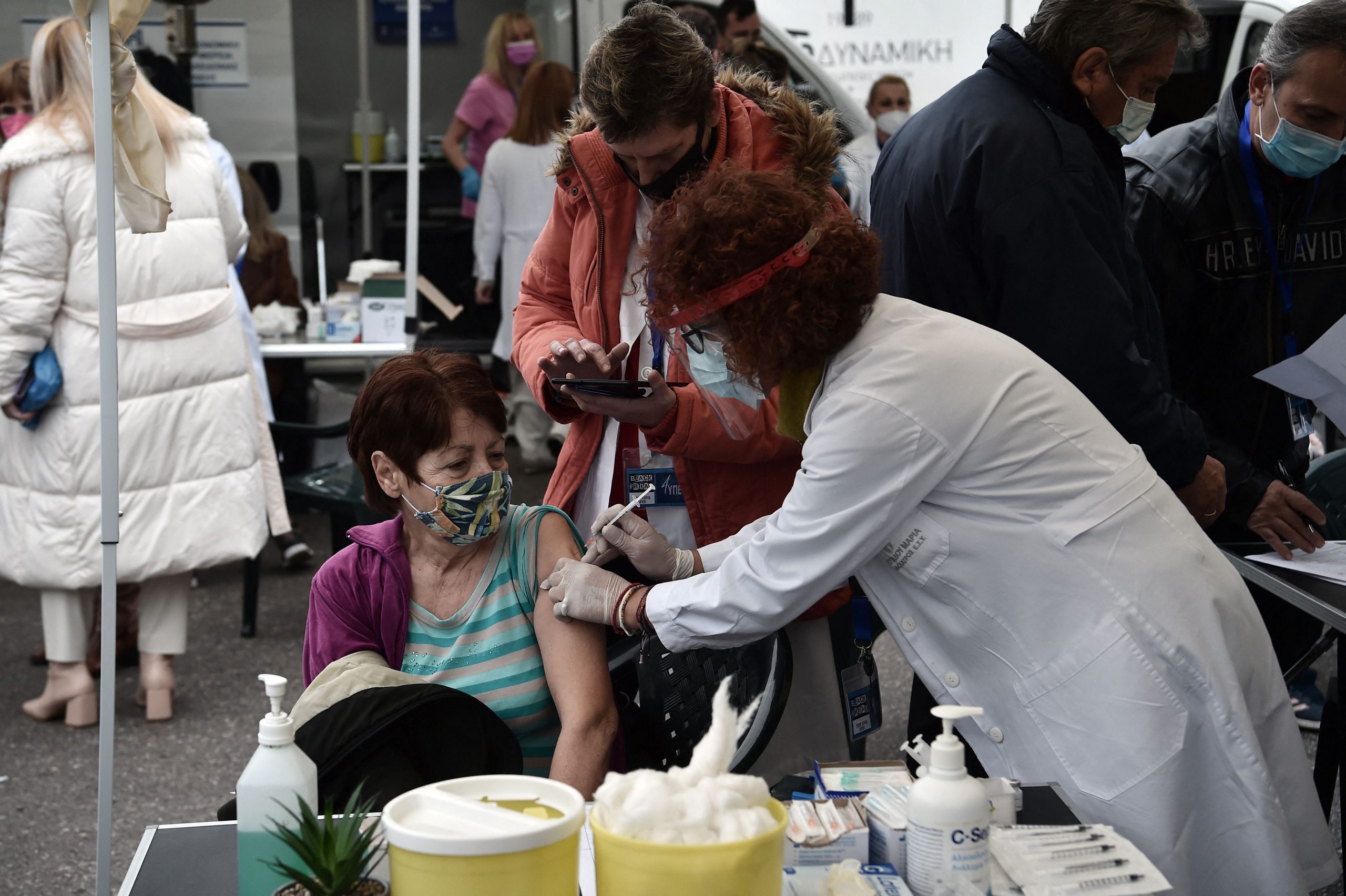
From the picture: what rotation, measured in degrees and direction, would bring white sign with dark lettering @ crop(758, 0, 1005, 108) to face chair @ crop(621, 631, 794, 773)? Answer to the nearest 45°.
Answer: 0° — it already faces it

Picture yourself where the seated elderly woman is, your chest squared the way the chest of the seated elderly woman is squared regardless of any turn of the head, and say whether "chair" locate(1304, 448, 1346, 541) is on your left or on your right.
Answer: on your left

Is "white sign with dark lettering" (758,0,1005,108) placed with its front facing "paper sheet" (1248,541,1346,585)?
yes

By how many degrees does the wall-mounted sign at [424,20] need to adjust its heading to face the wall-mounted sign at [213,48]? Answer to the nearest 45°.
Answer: approximately 45° to its right

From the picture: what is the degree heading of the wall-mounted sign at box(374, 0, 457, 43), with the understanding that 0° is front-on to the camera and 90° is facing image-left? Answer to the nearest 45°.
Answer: approximately 0°

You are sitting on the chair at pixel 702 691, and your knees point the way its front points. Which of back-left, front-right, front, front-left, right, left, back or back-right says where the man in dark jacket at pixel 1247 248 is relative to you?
back

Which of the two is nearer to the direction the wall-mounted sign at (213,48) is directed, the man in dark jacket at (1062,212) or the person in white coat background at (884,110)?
the man in dark jacket

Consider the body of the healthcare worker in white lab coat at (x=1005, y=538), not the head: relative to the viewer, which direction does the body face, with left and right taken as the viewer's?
facing to the left of the viewer

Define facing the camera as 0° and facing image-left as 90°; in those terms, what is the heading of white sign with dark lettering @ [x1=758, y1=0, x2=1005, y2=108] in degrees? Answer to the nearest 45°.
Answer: approximately 0°

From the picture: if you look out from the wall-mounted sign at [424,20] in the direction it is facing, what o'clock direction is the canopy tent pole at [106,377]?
The canopy tent pole is roughly at 12 o'clock from the wall-mounted sign.

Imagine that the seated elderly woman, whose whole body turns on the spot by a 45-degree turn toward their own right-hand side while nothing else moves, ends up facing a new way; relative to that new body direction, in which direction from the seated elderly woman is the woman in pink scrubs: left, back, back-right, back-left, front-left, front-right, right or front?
back-right
